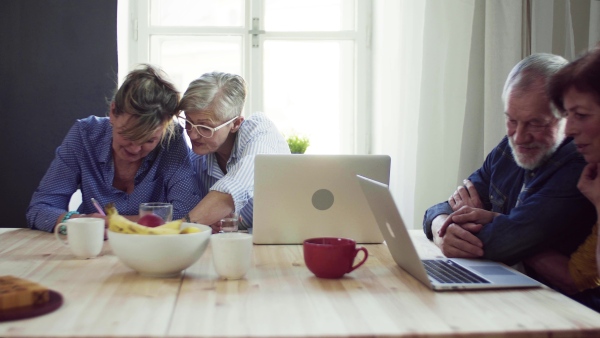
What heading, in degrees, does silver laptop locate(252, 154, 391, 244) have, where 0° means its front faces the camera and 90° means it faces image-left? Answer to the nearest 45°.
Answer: approximately 180°

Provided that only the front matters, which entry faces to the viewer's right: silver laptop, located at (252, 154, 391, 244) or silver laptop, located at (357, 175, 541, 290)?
silver laptop, located at (357, 175, 541, 290)

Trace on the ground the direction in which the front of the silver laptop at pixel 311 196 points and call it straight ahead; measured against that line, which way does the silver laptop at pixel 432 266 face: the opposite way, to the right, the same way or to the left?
to the right

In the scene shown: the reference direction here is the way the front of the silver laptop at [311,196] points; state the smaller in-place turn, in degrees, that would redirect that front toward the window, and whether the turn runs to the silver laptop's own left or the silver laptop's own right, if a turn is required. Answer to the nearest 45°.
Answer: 0° — it already faces it

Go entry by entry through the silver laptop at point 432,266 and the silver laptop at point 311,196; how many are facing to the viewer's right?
1

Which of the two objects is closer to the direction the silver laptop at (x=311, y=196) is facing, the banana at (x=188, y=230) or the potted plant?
the potted plant

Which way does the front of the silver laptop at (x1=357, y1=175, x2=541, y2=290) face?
to the viewer's right

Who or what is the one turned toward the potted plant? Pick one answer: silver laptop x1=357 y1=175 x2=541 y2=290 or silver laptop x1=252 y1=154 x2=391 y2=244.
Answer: silver laptop x1=252 y1=154 x2=391 y2=244

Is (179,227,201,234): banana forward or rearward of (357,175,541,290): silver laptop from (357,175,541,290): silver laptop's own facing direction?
rearward

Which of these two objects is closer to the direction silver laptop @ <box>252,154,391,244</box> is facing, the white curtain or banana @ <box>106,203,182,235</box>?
the white curtain

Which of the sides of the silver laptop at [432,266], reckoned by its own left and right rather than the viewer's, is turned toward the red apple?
back

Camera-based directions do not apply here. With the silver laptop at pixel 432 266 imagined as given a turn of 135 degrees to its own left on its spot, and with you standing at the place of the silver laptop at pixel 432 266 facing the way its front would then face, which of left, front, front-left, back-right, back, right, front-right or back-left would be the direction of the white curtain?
front-right

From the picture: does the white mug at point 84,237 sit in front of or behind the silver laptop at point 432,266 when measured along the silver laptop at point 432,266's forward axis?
behind
